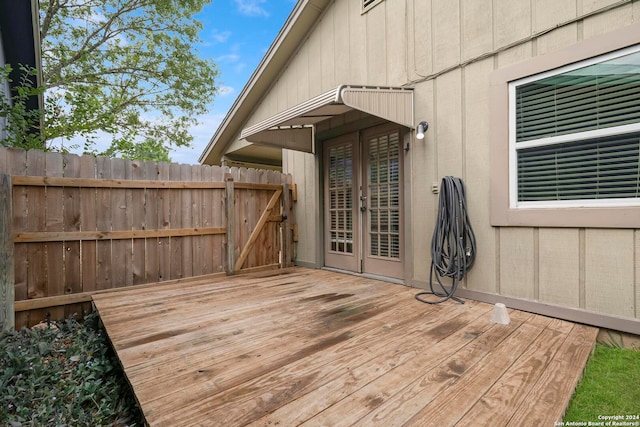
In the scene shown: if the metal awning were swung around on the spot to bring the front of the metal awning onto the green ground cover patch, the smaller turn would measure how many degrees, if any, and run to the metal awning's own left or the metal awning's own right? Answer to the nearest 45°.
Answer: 0° — it already faces it

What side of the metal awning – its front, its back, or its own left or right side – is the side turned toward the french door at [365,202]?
back

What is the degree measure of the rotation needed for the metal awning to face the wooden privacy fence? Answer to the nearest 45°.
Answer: approximately 45° to its right

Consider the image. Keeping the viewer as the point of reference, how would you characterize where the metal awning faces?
facing the viewer and to the left of the viewer

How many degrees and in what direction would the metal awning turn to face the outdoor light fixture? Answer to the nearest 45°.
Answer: approximately 135° to its left
